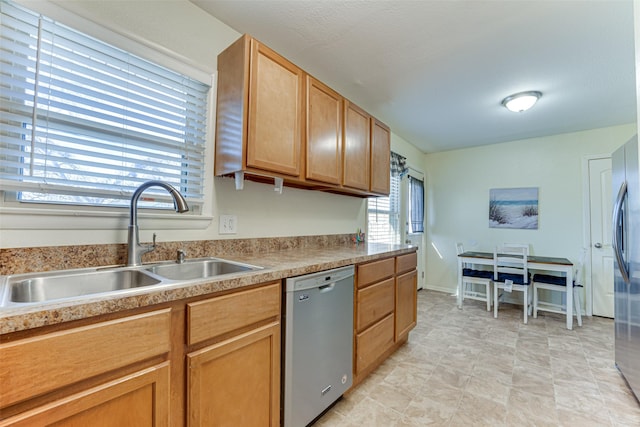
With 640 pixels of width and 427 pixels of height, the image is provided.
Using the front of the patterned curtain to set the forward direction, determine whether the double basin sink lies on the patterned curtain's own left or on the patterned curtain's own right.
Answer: on the patterned curtain's own right

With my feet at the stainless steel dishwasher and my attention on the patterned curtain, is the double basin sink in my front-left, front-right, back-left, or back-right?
back-left

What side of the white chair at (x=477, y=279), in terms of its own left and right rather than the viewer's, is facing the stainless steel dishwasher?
right

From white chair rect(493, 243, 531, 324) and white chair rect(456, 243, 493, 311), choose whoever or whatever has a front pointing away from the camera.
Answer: white chair rect(493, 243, 531, 324)

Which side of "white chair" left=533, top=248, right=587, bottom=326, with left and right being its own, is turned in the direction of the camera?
left

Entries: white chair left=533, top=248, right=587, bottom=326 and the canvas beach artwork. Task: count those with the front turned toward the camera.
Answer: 1

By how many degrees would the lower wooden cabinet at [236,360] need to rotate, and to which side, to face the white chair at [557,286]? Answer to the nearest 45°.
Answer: approximately 45° to its left

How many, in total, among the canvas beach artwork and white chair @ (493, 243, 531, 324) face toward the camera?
1

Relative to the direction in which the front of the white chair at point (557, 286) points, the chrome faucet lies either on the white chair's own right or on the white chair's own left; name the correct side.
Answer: on the white chair's own left

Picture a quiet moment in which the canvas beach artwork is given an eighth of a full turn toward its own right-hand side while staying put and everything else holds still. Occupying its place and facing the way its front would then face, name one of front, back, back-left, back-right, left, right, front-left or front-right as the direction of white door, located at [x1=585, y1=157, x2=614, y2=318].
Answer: back-left

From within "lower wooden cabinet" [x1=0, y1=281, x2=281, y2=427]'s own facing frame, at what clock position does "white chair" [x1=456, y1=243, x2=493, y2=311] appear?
The white chair is roughly at 10 o'clock from the lower wooden cabinet.

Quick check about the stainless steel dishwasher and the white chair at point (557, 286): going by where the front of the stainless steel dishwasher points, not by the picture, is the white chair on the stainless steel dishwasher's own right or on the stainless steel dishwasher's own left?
on the stainless steel dishwasher's own left
